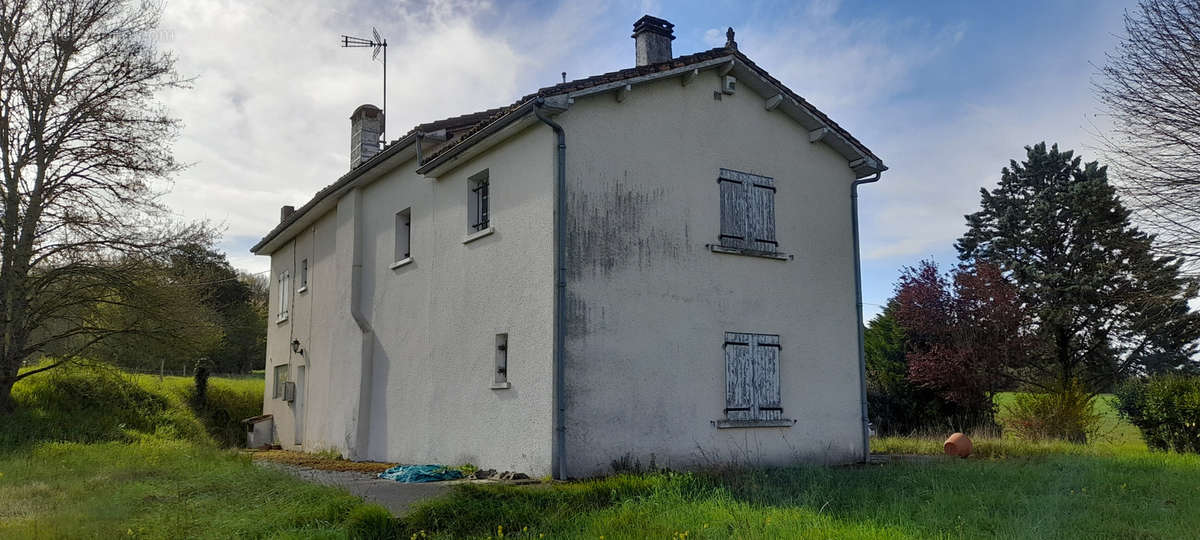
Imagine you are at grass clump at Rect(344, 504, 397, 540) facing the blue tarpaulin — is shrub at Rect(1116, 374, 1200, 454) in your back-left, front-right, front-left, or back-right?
front-right

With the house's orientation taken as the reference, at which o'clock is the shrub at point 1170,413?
The shrub is roughly at 7 o'clock from the house.

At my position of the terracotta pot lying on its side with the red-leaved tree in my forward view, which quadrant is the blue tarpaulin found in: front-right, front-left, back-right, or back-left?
back-left

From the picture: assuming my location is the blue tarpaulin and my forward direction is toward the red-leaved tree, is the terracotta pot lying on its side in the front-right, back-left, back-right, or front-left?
front-right

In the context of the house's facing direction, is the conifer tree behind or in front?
behind

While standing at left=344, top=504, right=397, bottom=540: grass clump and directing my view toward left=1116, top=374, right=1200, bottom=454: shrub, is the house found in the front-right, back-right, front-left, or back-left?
front-left

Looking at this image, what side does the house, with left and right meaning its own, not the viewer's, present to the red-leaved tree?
back

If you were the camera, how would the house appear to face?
facing the viewer and to the left of the viewer

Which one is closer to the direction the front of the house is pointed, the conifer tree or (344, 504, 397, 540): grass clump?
the grass clump

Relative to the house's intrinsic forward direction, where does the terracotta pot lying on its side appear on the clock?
The terracotta pot lying on its side is roughly at 7 o'clock from the house.

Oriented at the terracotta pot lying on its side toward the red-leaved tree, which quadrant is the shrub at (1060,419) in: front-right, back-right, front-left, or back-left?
front-right

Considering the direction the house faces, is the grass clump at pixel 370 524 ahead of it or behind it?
ahead

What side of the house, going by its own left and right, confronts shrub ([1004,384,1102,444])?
back
